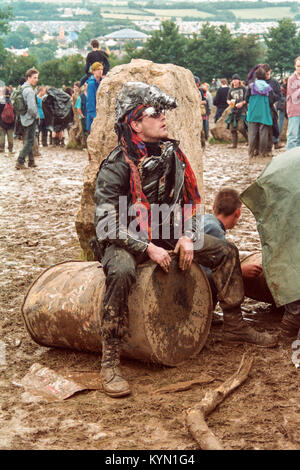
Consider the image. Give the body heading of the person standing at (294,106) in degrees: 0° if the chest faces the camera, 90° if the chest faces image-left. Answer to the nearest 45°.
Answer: approximately 0°

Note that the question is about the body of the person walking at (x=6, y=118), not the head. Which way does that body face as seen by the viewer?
away from the camera

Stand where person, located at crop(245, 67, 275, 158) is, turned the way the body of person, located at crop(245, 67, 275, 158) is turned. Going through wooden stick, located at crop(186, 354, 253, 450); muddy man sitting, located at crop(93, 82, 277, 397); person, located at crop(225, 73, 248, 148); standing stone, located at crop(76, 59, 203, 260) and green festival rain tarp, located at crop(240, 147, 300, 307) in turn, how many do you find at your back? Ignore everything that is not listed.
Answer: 4

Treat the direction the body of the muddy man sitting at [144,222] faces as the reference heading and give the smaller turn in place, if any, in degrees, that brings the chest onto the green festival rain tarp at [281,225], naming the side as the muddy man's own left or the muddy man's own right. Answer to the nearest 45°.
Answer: approximately 45° to the muddy man's own left

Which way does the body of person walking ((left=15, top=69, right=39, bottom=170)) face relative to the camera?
to the viewer's right

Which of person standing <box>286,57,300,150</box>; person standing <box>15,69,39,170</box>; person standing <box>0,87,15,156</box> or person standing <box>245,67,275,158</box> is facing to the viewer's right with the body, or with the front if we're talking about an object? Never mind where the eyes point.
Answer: person standing <box>15,69,39,170</box>

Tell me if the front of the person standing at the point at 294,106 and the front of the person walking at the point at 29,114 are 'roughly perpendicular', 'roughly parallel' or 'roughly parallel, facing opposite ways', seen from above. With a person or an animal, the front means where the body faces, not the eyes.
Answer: roughly perpendicular

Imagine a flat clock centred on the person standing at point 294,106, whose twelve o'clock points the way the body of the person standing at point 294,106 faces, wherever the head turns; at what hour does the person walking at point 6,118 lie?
the person walking at point 6,118 is roughly at 4 o'clock from the person standing at point 294,106.
